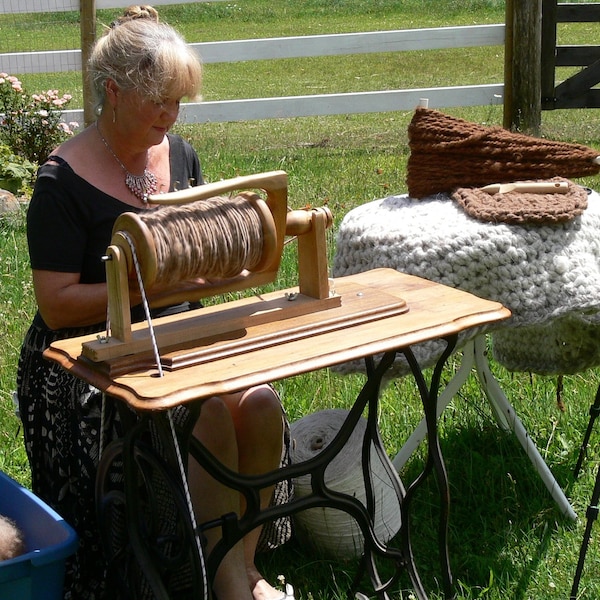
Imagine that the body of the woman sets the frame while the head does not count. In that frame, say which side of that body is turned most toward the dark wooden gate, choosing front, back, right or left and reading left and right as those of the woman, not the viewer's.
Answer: left

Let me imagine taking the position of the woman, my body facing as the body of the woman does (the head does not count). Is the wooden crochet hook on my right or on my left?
on my left

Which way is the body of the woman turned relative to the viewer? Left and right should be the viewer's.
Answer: facing the viewer and to the right of the viewer

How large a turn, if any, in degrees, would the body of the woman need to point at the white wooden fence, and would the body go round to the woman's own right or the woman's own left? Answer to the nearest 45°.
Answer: approximately 135° to the woman's own left

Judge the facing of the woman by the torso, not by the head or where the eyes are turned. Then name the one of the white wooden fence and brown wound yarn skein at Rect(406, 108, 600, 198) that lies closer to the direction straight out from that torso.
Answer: the brown wound yarn skein

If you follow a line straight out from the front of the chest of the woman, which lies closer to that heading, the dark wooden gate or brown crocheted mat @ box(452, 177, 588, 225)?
the brown crocheted mat

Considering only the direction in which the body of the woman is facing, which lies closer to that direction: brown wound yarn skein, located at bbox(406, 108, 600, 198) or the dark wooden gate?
the brown wound yarn skein

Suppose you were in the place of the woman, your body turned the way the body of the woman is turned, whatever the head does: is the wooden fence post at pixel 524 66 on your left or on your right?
on your left

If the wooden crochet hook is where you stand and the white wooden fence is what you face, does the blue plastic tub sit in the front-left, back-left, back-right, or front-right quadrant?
back-left

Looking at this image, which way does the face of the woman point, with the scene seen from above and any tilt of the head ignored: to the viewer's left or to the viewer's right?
to the viewer's right
